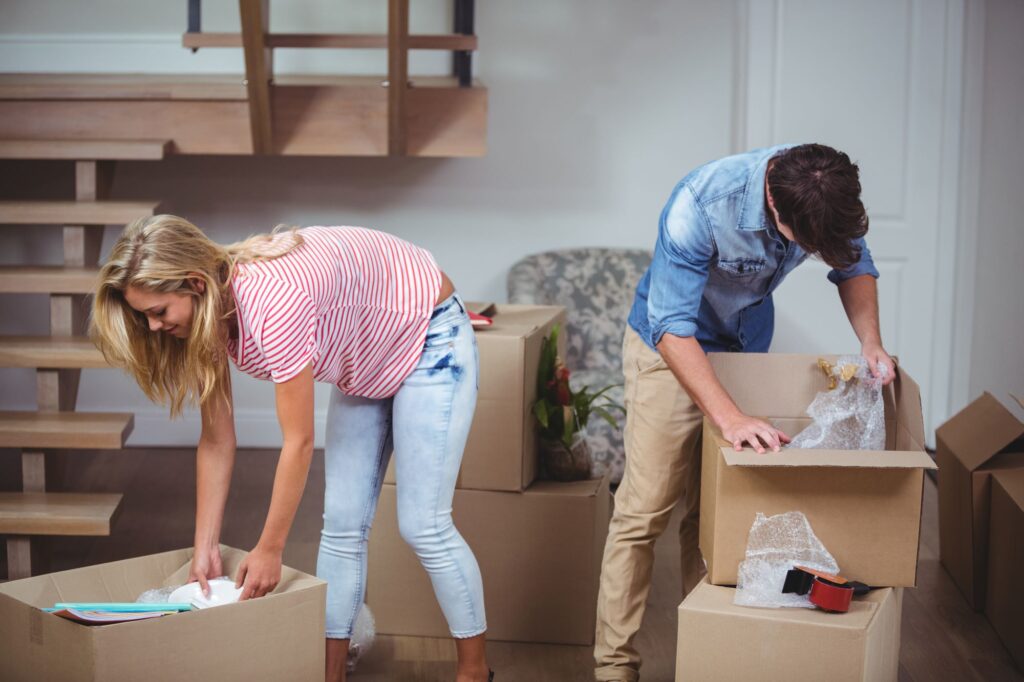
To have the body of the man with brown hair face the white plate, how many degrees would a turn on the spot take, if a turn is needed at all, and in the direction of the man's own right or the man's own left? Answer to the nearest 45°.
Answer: approximately 90° to the man's own right

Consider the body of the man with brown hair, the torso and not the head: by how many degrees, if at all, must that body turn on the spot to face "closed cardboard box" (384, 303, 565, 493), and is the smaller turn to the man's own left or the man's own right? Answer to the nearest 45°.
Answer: approximately 180°

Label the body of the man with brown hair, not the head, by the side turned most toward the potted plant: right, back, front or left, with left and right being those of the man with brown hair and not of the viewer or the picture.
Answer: back

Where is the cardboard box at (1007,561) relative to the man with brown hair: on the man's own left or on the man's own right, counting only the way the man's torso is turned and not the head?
on the man's own left

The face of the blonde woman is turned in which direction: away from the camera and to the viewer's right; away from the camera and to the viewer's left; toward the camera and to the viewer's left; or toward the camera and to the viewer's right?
toward the camera and to the viewer's left

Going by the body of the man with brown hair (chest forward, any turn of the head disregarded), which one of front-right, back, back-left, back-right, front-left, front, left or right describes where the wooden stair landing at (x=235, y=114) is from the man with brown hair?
back

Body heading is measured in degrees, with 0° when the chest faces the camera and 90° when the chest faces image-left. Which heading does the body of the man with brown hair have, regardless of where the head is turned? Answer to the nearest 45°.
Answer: approximately 315°

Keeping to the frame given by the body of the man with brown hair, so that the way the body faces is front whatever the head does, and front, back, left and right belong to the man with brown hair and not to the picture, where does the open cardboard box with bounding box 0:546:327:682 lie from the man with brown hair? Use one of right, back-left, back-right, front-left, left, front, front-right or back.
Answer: right
